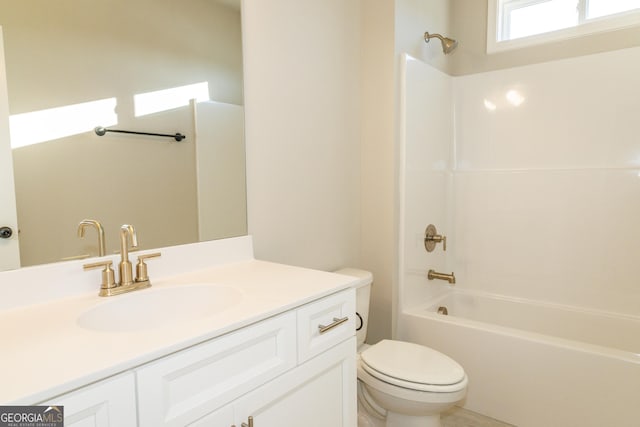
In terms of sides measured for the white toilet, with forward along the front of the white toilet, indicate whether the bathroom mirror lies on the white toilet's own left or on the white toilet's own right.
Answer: on the white toilet's own right

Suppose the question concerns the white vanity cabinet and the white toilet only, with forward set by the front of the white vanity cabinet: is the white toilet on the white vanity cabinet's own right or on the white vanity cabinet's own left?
on the white vanity cabinet's own left

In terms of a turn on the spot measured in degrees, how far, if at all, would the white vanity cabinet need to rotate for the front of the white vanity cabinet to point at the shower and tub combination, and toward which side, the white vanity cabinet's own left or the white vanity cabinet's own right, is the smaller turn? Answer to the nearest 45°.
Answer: approximately 90° to the white vanity cabinet's own left

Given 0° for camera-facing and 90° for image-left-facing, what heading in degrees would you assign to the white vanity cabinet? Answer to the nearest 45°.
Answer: approximately 315°

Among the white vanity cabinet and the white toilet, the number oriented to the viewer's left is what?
0

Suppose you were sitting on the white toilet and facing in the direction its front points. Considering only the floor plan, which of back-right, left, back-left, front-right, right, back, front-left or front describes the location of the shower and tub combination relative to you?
left

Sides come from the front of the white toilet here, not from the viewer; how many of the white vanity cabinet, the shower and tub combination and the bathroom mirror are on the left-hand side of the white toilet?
1

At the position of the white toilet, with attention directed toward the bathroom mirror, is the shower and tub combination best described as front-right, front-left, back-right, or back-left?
back-right
